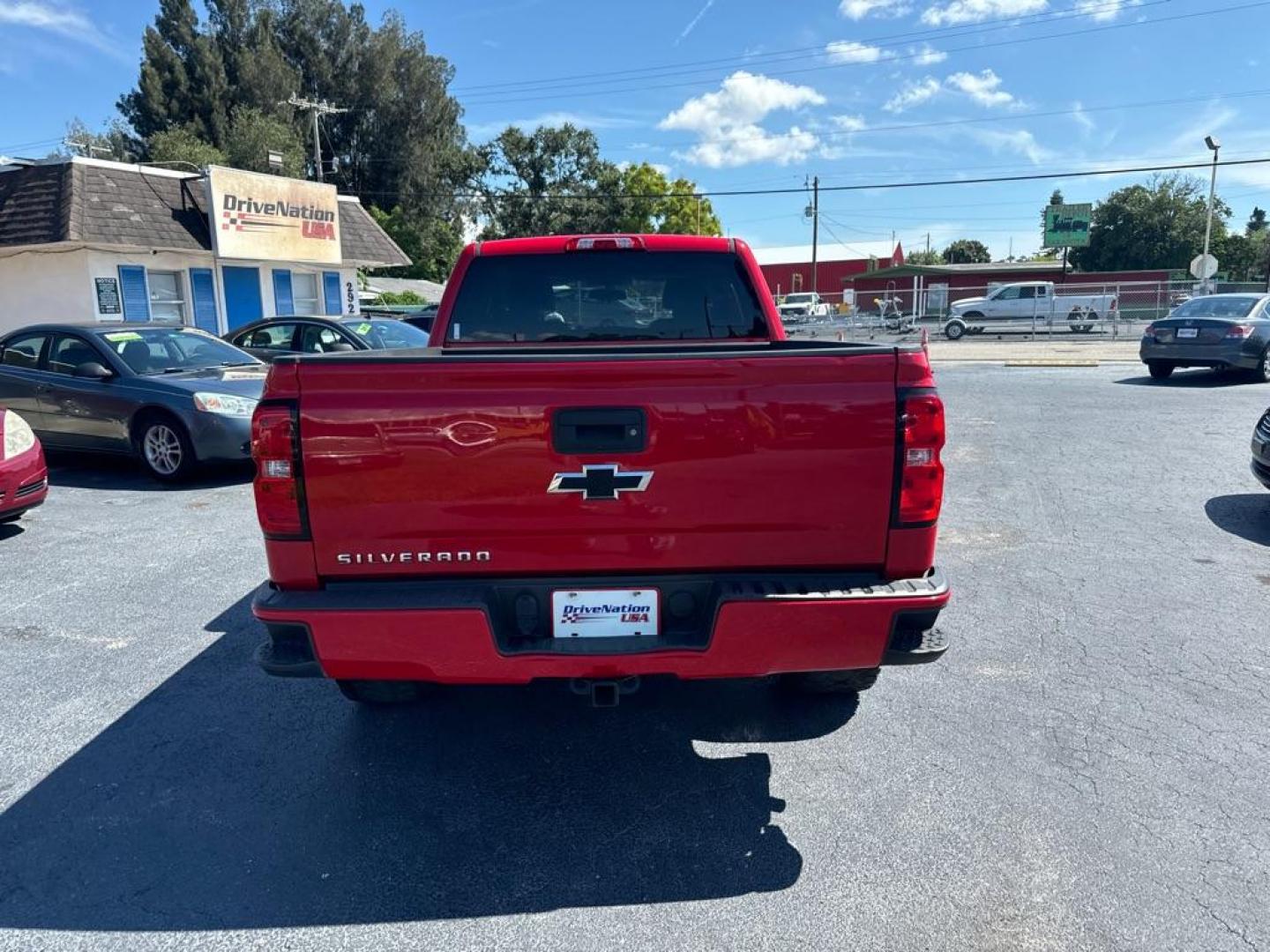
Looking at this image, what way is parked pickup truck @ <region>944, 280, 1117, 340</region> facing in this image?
to the viewer's left

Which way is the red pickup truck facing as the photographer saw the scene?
facing away from the viewer

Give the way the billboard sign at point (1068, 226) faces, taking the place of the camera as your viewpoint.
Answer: facing the viewer

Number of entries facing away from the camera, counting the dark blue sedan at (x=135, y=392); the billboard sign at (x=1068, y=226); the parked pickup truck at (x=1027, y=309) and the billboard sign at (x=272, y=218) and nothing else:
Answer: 0

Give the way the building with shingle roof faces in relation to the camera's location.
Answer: facing the viewer and to the right of the viewer

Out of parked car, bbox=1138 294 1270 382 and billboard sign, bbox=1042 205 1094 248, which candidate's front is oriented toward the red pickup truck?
the billboard sign

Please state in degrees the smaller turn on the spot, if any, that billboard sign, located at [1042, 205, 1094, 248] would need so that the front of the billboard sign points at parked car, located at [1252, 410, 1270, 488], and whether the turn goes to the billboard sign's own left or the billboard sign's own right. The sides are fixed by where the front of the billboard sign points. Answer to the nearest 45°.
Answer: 0° — it already faces it

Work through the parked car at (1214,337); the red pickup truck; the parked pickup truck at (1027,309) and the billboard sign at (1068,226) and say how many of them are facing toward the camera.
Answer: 1

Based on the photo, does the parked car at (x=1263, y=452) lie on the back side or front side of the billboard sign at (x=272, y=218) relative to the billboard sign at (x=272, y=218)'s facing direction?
on the front side

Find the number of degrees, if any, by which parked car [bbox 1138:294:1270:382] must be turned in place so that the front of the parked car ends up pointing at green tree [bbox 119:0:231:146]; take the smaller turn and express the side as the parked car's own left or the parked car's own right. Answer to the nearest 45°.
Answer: approximately 135° to the parked car's own left

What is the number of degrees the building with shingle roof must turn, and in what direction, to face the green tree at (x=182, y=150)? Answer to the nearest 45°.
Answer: approximately 135° to its left

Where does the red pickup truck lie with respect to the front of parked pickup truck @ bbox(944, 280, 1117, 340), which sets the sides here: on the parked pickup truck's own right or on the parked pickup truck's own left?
on the parked pickup truck's own left

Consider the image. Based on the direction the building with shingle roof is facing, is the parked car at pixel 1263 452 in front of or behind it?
in front

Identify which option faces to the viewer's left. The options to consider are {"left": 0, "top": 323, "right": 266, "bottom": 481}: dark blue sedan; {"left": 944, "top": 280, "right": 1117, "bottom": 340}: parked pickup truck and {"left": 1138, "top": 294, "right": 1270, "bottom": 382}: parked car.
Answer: {"left": 944, "top": 280, "right": 1117, "bottom": 340}: parked pickup truck

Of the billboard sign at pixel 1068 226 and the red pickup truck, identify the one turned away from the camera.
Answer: the red pickup truck

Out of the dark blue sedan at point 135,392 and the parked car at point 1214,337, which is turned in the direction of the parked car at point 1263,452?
the dark blue sedan

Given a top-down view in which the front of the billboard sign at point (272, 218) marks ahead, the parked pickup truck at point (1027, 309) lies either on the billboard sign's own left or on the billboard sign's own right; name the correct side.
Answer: on the billboard sign's own left

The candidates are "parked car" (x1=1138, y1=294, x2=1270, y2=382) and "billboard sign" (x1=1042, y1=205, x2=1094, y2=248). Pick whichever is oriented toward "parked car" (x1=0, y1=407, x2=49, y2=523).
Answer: the billboard sign

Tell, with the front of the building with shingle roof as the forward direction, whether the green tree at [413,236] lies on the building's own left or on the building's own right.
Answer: on the building's own left
